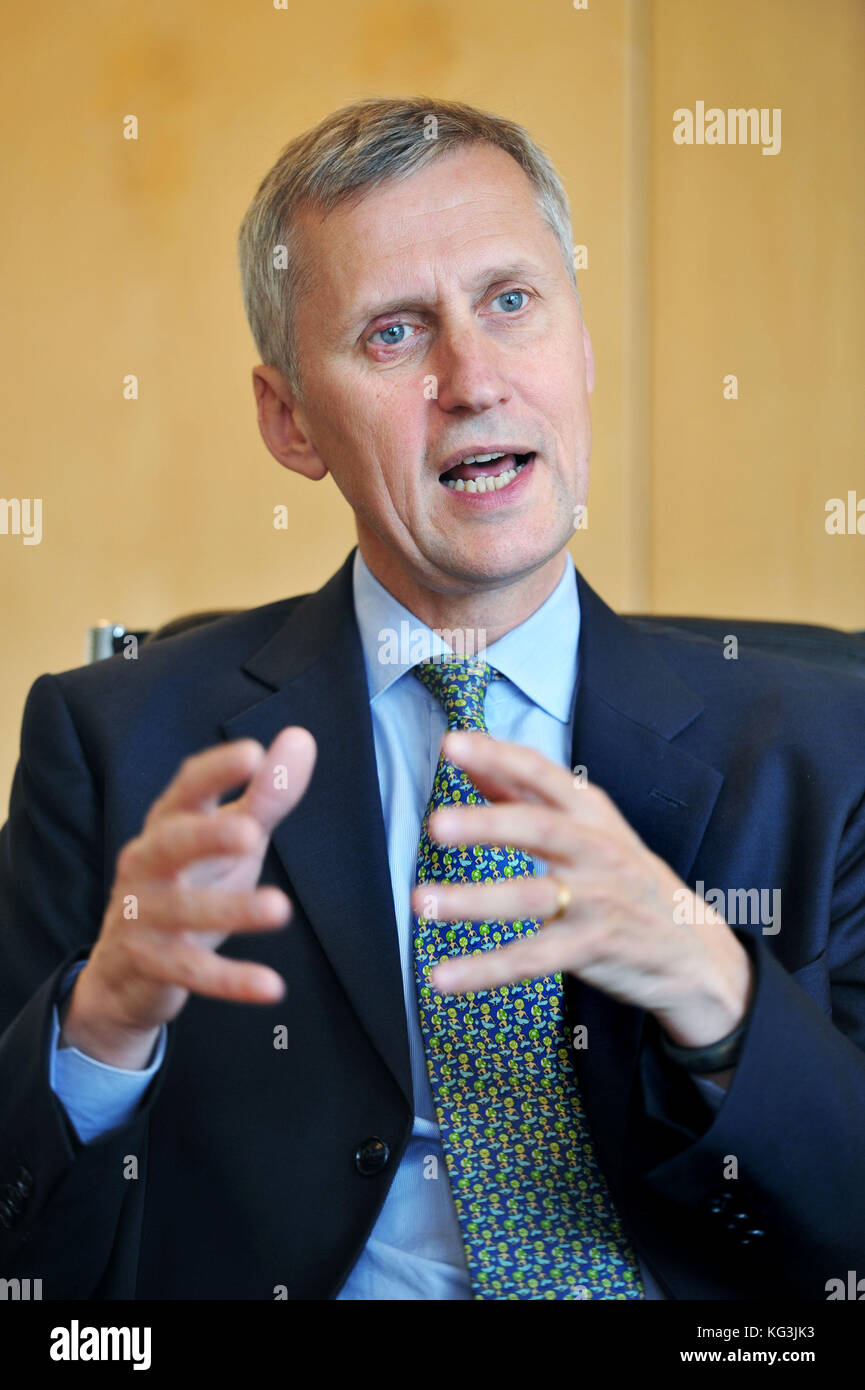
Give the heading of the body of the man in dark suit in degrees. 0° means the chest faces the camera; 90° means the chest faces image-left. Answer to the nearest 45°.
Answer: approximately 0°
